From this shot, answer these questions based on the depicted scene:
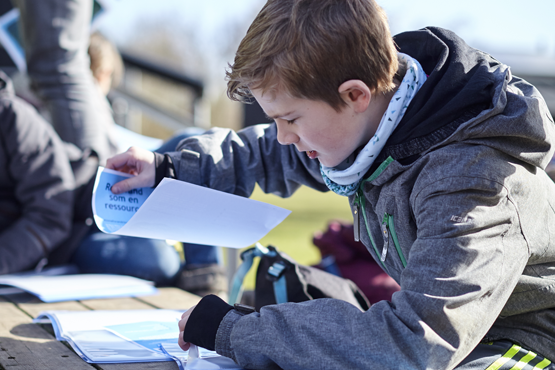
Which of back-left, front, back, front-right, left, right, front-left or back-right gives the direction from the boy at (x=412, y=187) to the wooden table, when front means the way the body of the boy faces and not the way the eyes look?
front

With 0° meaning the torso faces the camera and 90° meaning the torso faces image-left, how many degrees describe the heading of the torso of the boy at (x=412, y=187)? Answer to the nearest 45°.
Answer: approximately 90°

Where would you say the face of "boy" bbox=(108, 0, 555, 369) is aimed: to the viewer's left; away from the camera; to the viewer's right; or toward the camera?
to the viewer's left
